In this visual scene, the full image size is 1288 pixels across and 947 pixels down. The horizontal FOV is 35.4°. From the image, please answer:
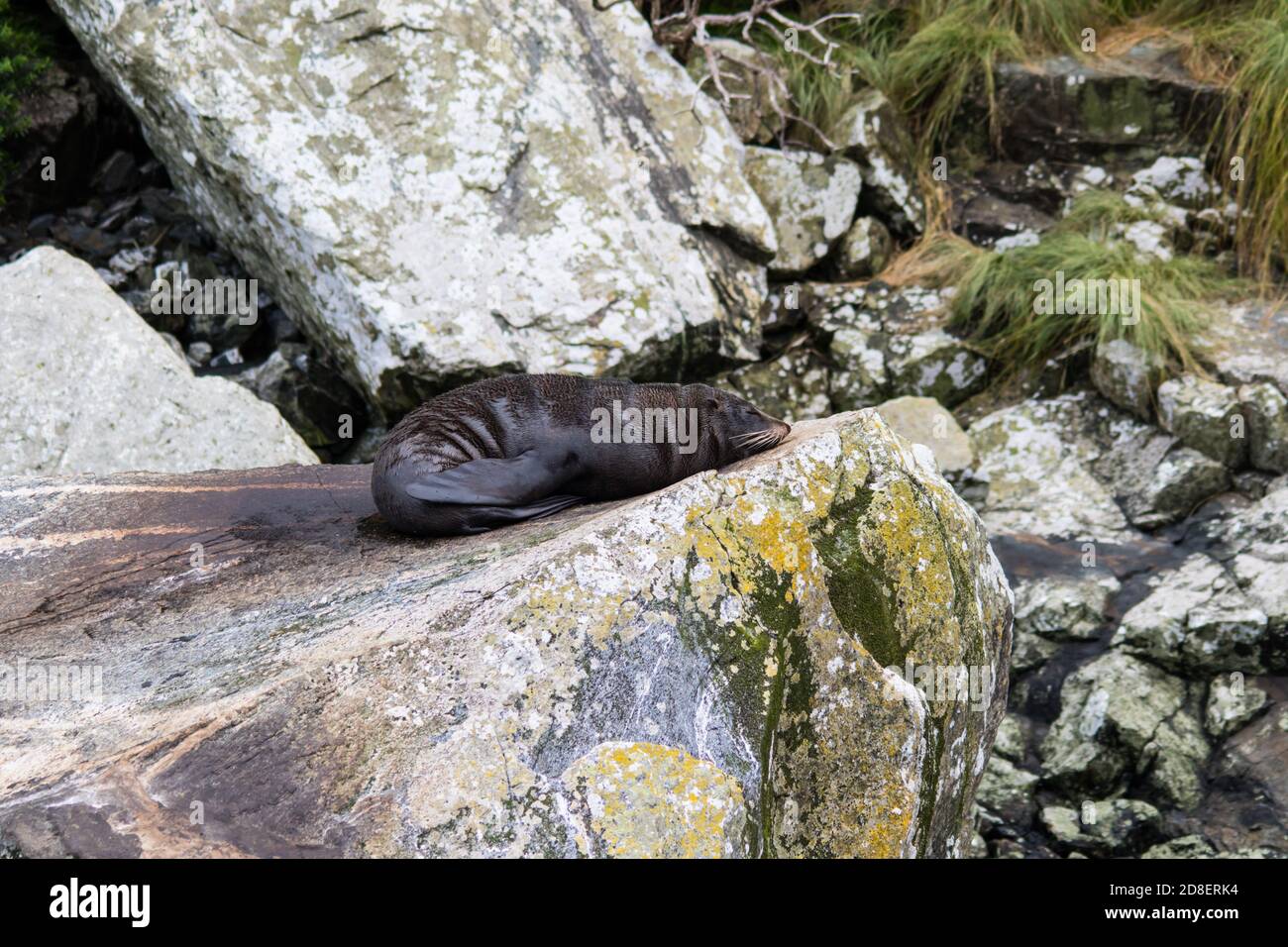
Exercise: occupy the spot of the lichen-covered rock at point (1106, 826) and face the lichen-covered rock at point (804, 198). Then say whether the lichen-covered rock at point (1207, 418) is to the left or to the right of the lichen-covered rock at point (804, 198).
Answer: right

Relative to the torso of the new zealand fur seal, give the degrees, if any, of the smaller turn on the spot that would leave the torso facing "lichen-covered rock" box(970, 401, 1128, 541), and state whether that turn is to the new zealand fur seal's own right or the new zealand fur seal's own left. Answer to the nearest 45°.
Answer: approximately 45° to the new zealand fur seal's own left

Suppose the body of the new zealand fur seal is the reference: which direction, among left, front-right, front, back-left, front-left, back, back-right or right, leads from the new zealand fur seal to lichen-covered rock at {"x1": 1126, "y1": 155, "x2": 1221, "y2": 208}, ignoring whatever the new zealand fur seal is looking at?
front-left

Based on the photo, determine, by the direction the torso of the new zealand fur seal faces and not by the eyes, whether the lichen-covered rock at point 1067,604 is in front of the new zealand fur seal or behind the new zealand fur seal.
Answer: in front

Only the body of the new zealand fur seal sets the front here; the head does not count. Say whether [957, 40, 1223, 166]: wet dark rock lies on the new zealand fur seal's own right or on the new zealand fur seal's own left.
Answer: on the new zealand fur seal's own left

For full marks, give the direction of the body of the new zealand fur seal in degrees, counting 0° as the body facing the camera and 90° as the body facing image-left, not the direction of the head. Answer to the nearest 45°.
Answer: approximately 270°
